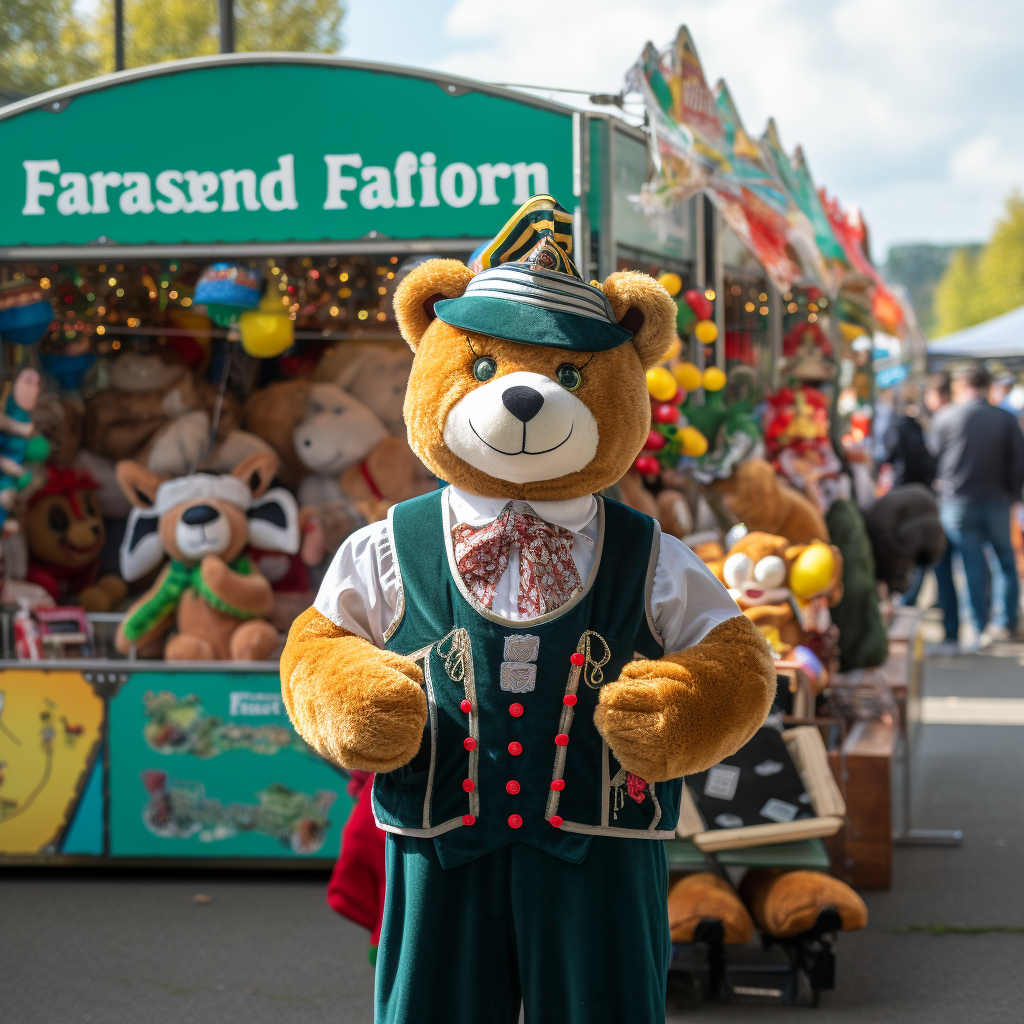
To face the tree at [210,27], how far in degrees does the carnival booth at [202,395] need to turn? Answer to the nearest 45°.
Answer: approximately 180°

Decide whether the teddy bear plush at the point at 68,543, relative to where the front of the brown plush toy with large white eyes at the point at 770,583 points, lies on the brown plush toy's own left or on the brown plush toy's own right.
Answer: on the brown plush toy's own right

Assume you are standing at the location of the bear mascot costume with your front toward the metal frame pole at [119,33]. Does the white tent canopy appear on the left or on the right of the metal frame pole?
right

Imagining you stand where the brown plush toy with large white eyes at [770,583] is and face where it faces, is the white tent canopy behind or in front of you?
behind

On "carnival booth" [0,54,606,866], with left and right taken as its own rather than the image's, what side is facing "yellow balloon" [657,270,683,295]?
left

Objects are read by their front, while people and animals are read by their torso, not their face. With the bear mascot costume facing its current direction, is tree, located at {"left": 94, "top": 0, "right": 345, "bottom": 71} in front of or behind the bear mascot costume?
behind

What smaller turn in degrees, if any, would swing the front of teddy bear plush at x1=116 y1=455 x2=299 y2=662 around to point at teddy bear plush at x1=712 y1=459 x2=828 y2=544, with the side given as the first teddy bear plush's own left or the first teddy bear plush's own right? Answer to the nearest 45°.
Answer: approximately 90° to the first teddy bear plush's own left

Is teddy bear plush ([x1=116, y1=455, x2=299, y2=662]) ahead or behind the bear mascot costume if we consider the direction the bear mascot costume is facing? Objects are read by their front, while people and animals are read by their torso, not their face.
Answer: behind

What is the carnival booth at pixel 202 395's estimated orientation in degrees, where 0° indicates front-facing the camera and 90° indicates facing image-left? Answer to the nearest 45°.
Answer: approximately 0°
